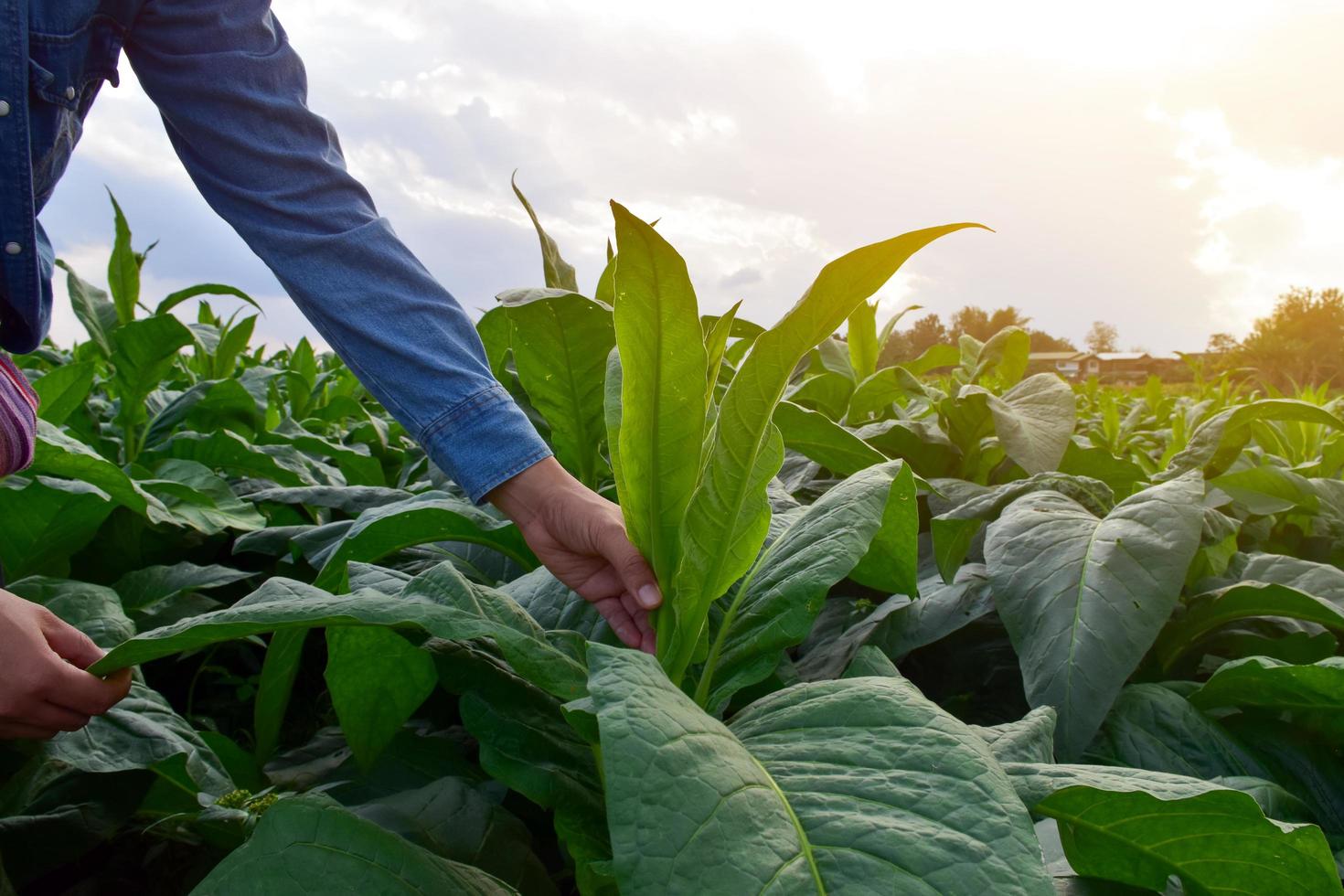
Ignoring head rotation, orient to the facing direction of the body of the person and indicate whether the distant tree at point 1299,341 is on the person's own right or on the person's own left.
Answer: on the person's own left

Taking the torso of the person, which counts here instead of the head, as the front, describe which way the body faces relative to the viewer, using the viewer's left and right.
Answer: facing the viewer and to the right of the viewer
